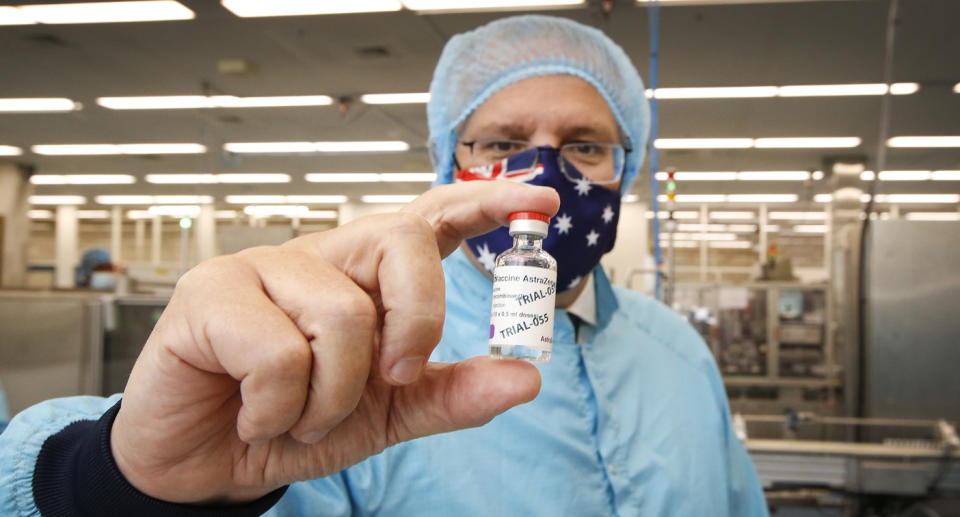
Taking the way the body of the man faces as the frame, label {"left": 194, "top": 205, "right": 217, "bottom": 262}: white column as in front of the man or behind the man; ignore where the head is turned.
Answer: behind

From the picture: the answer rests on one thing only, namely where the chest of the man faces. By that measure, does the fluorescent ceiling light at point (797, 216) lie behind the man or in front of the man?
behind

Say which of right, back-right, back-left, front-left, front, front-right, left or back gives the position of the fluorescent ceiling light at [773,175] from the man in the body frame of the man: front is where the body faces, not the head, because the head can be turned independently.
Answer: back-left

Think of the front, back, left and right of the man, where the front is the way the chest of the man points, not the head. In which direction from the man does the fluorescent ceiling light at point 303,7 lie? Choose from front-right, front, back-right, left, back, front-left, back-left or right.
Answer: back

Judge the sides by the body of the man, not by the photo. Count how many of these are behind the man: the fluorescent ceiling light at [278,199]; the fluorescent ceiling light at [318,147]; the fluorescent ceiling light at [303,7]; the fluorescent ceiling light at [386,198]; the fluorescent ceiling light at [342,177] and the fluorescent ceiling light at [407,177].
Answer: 6

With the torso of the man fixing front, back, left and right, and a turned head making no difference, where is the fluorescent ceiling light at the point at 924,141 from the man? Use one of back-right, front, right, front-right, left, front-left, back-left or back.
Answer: back-left

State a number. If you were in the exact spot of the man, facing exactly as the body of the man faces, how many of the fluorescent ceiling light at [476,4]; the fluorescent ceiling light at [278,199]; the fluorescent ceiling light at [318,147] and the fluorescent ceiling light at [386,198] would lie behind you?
4

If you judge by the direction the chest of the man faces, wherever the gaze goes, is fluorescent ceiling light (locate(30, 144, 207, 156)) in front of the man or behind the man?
behind

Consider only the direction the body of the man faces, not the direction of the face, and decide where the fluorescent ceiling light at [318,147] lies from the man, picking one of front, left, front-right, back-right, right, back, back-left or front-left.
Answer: back

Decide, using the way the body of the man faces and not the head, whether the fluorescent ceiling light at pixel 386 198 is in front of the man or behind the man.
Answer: behind

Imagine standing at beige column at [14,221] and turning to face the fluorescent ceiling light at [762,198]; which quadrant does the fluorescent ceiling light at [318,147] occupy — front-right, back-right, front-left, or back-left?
front-right

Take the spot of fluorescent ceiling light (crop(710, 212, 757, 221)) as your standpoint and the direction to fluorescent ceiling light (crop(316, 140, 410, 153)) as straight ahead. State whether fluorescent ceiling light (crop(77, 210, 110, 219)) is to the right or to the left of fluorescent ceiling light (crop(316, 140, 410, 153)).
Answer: right

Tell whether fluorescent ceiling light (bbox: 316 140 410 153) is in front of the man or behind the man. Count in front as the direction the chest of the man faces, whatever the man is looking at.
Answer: behind

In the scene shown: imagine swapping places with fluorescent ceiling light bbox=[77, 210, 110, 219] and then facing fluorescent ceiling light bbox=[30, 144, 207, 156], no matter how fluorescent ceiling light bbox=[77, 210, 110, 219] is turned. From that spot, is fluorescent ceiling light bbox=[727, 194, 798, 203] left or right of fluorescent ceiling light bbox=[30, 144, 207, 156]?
left

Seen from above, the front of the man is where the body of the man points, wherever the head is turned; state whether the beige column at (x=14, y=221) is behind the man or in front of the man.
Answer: behind

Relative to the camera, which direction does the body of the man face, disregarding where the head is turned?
toward the camera

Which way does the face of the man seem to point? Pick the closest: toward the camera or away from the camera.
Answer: toward the camera

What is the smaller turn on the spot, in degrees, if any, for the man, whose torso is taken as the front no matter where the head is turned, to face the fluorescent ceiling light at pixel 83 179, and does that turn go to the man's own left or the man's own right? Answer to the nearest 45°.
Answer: approximately 135° to the man's own right

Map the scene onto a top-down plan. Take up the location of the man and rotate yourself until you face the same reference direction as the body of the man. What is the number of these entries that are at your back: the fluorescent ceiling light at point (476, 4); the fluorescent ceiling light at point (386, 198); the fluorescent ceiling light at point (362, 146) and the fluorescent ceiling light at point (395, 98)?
4
